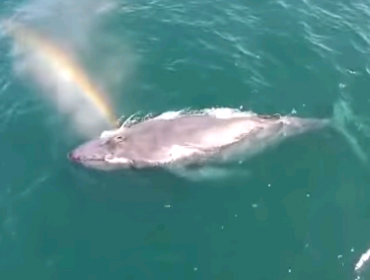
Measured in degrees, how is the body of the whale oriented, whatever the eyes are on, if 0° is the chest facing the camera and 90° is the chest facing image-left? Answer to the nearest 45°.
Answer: approximately 90°
